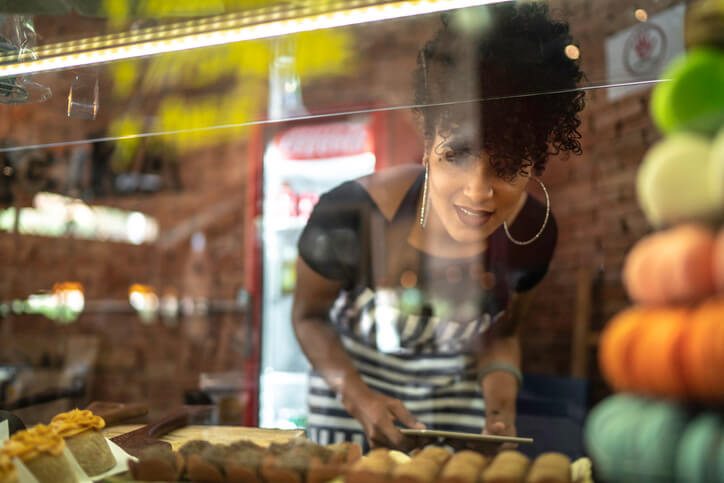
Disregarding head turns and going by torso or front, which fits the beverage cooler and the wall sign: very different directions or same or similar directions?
same or similar directions

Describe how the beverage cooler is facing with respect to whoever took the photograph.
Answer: facing the viewer and to the left of the viewer

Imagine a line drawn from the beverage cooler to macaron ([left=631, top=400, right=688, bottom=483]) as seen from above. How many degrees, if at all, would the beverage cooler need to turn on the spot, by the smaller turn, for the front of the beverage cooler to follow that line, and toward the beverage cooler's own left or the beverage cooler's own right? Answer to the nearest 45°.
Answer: approximately 45° to the beverage cooler's own left

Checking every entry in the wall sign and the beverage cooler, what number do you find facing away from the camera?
0

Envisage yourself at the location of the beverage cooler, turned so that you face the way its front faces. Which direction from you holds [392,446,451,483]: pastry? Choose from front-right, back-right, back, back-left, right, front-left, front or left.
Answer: front-left

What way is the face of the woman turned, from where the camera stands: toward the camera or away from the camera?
toward the camera
